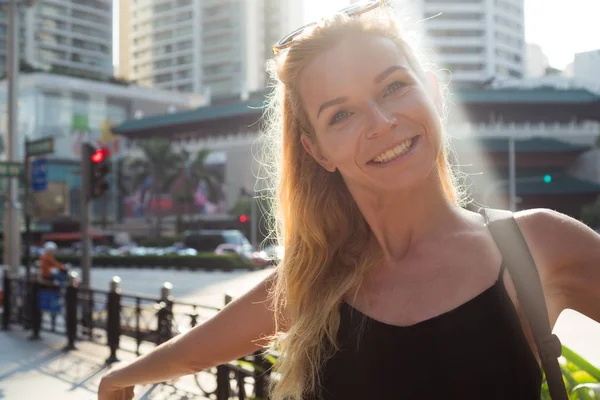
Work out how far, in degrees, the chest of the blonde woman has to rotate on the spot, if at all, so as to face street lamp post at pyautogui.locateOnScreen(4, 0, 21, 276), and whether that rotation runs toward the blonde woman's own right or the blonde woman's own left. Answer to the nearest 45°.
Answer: approximately 135° to the blonde woman's own right

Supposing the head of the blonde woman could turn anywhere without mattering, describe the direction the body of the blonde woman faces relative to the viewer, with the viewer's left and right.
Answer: facing the viewer

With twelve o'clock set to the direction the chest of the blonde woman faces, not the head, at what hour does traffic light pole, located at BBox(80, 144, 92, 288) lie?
The traffic light pole is roughly at 5 o'clock from the blonde woman.

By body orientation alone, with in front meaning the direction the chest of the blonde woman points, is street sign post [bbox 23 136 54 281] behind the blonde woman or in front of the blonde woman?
behind
